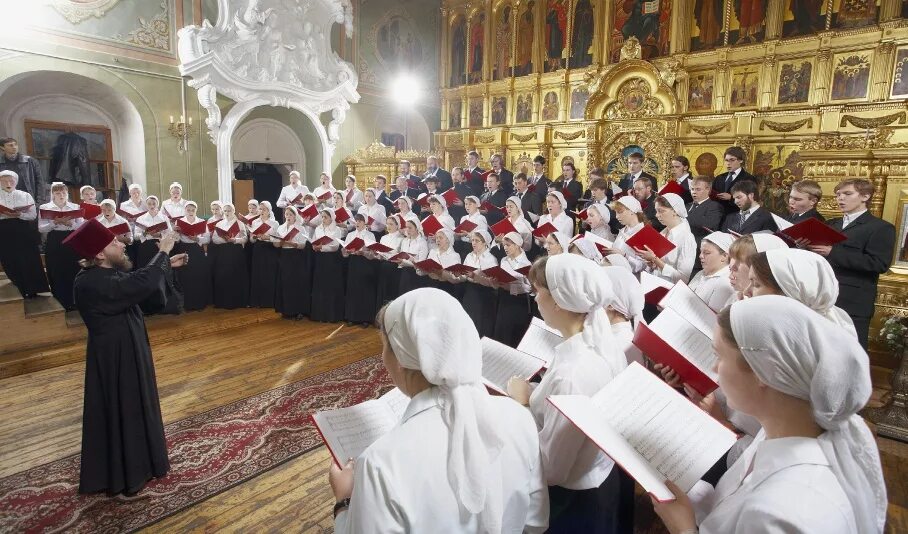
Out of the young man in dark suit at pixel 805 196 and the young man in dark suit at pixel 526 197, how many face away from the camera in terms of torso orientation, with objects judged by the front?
0

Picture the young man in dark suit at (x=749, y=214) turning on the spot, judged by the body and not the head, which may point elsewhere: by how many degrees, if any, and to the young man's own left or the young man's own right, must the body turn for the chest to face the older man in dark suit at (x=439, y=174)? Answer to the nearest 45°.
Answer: approximately 90° to the young man's own right

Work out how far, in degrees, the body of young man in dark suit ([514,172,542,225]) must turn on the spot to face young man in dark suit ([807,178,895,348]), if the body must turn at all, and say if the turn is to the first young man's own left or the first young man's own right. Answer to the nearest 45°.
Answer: approximately 90° to the first young man's own left

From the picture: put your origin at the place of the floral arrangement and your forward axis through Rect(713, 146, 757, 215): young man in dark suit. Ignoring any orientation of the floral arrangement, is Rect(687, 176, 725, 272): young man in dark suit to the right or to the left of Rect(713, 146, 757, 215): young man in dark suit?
left

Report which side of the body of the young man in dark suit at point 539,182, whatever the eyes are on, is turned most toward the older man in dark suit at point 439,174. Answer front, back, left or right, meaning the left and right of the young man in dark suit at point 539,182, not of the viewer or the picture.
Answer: right

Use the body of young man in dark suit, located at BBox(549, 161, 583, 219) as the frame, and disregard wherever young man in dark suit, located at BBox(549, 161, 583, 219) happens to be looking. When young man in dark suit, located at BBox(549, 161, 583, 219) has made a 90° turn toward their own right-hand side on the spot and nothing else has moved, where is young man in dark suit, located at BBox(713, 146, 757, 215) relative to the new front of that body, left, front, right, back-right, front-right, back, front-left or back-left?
back

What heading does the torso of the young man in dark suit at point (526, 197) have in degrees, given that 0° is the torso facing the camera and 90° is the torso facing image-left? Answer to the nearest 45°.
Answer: approximately 45°

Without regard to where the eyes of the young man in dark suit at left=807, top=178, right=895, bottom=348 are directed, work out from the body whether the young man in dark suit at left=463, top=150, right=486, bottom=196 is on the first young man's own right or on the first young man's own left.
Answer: on the first young man's own right

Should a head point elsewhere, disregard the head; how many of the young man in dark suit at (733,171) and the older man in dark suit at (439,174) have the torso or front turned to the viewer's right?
0
